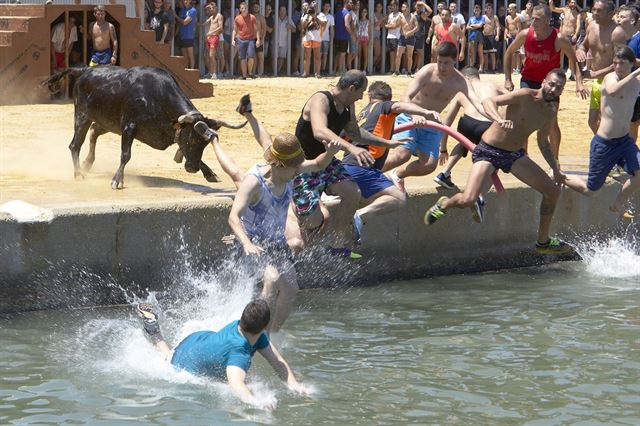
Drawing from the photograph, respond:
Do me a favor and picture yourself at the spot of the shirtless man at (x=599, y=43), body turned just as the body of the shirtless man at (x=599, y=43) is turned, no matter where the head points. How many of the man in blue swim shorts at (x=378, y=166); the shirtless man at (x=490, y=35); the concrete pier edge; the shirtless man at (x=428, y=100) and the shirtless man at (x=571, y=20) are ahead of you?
3

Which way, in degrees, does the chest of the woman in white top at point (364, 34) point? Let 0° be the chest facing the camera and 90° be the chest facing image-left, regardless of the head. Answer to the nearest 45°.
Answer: approximately 0°

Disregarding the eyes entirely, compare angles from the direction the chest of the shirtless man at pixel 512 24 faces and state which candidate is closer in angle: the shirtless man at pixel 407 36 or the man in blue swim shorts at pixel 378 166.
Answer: the man in blue swim shorts

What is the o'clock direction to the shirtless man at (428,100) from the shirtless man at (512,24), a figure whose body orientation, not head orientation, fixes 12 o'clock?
the shirtless man at (428,100) is roughly at 12 o'clock from the shirtless man at (512,24).
